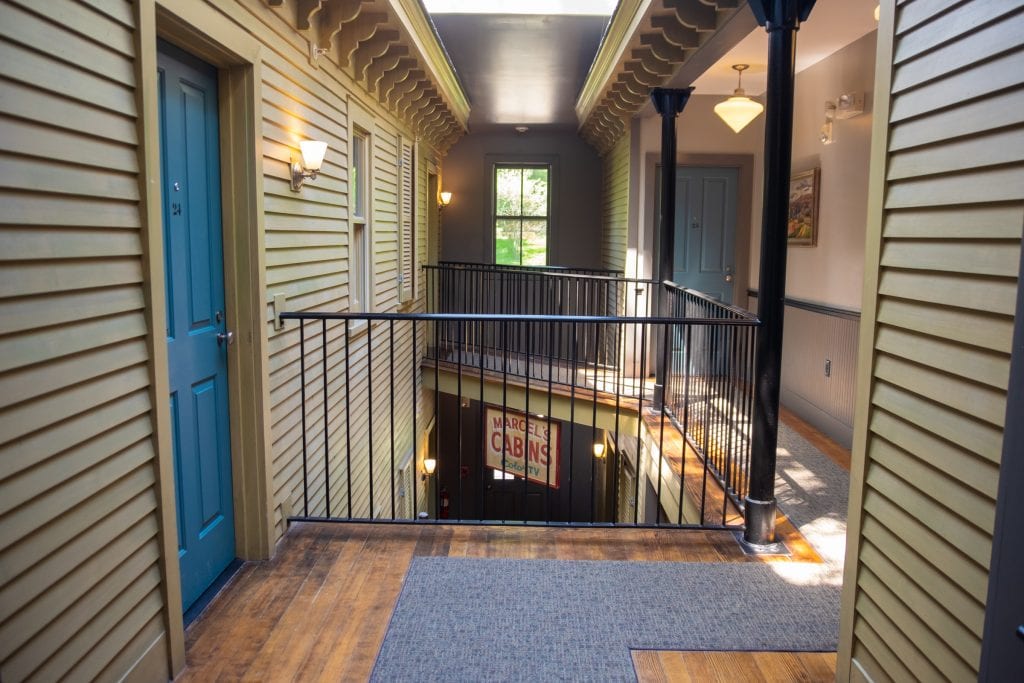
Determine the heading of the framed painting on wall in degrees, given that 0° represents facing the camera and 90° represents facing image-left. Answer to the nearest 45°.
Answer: approximately 45°

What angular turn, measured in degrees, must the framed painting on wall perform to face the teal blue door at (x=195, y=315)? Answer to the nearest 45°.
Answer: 0° — it already faces it

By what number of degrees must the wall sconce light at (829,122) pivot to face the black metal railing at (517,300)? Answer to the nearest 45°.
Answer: approximately 90° to its right

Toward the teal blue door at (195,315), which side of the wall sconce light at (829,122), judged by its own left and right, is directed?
front

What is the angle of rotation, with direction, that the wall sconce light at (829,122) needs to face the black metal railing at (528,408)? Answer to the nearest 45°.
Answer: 0° — it already faces it

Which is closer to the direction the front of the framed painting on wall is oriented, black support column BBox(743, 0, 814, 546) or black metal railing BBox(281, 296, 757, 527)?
the black metal railing

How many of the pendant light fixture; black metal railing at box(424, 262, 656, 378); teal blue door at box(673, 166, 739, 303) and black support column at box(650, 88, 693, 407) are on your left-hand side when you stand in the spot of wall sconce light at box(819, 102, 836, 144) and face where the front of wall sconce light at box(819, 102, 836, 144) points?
0

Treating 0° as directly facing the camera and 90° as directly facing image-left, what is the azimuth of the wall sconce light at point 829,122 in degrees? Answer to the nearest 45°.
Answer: approximately 45°

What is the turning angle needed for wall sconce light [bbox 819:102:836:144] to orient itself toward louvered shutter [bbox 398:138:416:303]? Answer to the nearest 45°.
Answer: approximately 45° to its right

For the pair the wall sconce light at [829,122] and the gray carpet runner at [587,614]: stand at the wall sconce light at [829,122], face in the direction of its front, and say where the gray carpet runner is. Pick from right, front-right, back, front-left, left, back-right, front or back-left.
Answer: front-left

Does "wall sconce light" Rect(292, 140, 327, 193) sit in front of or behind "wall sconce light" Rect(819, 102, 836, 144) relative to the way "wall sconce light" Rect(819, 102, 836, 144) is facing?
in front

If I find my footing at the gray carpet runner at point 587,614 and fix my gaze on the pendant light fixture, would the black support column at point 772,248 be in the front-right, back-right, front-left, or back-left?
front-right

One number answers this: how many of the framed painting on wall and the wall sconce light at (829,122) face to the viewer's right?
0

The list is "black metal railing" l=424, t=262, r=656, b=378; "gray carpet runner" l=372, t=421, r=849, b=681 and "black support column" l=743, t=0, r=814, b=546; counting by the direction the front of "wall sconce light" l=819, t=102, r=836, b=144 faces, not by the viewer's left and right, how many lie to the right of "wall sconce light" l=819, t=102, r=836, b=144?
1

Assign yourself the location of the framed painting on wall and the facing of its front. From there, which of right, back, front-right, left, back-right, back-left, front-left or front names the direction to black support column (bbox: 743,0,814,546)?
front-left

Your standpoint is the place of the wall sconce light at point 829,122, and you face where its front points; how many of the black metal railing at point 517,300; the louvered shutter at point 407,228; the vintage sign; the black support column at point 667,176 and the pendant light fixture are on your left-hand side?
0

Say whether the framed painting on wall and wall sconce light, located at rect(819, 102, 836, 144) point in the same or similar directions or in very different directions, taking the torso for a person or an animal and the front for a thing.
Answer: same or similar directions

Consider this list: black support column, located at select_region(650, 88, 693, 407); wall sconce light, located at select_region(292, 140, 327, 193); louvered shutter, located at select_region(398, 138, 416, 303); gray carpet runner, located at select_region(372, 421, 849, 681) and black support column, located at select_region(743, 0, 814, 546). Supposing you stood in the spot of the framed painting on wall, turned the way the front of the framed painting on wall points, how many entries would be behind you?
0
